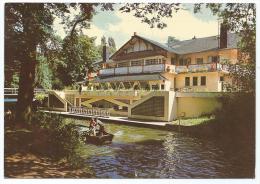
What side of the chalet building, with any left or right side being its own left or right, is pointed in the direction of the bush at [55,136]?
front

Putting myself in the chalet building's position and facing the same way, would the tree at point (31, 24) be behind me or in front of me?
in front

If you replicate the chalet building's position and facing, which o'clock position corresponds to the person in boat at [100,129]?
The person in boat is roughly at 11 o'clock from the chalet building.

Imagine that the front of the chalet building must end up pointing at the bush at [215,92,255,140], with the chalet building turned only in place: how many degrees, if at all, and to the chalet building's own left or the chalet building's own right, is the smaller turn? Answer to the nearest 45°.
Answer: approximately 45° to the chalet building's own left

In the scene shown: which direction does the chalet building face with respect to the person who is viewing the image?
facing the viewer and to the left of the viewer

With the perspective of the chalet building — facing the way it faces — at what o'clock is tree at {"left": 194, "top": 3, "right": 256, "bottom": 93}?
The tree is roughly at 10 o'clock from the chalet building.

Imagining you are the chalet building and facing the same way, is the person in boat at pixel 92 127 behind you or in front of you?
in front
